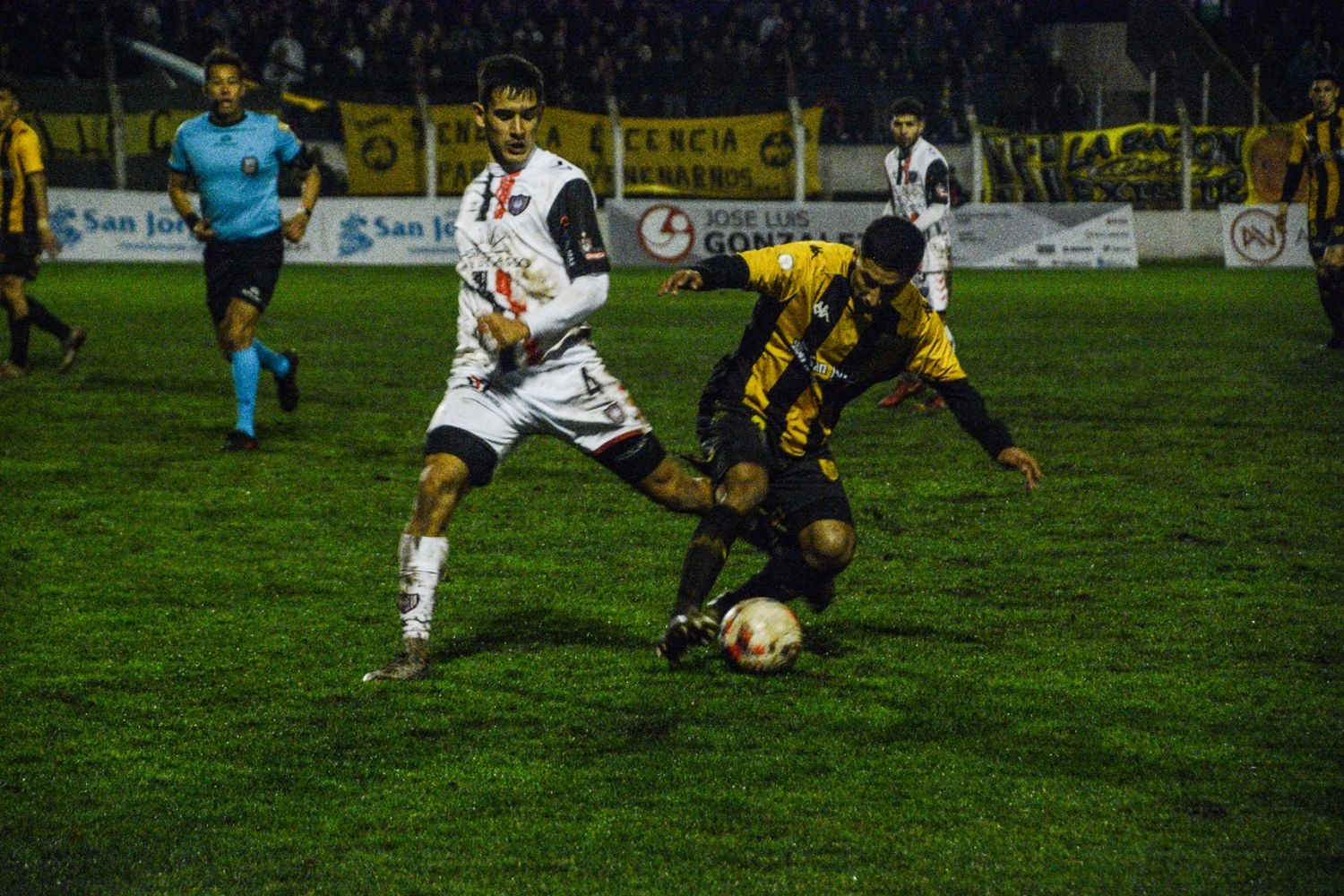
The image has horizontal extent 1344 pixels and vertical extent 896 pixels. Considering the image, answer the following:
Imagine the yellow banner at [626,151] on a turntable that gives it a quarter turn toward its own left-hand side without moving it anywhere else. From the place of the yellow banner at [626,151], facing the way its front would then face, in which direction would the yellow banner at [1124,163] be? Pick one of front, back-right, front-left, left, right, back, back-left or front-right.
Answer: front

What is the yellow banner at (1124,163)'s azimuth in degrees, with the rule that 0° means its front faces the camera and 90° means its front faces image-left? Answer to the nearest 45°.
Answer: approximately 0°

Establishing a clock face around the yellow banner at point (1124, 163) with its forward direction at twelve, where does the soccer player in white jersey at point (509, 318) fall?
The soccer player in white jersey is roughly at 12 o'clock from the yellow banner.

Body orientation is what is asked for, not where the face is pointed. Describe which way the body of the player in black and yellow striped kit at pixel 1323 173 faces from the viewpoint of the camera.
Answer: toward the camera

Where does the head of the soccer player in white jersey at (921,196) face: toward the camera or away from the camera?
toward the camera

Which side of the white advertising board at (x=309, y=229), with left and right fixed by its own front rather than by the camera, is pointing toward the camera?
front

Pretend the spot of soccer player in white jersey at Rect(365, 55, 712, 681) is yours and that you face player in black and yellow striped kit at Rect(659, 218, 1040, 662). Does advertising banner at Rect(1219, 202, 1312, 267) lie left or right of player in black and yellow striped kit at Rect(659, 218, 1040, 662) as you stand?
left

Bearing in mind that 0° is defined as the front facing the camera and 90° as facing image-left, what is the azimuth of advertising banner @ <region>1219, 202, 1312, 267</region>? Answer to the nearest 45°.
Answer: approximately 0°

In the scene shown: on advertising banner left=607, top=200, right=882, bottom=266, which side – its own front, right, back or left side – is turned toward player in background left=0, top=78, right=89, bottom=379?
front

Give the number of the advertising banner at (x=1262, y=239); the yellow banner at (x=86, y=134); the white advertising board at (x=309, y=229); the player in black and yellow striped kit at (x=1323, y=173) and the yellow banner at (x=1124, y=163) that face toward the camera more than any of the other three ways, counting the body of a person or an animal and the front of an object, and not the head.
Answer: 5

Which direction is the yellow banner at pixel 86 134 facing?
toward the camera

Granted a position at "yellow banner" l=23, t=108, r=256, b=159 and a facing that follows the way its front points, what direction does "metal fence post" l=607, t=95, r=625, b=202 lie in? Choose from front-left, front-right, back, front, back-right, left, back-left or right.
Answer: left

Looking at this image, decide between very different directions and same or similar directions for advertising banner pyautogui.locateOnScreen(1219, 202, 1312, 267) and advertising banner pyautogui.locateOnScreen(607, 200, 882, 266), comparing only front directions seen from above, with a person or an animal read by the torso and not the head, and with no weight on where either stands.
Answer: same or similar directions

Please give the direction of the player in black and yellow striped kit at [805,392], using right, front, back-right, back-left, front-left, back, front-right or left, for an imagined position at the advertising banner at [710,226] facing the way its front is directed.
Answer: front

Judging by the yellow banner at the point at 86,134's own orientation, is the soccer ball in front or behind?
in front

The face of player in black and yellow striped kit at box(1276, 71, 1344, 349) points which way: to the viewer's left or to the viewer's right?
to the viewer's left

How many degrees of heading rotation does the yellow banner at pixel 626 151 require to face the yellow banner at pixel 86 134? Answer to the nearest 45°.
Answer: approximately 90° to its right
